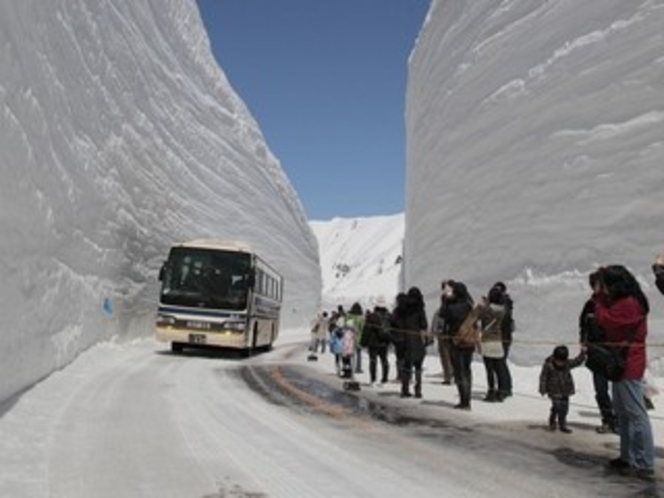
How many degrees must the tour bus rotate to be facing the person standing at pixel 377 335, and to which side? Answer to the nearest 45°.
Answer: approximately 45° to its left

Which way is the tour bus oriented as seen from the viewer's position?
toward the camera

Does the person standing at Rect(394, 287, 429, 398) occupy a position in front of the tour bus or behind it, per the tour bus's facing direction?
in front

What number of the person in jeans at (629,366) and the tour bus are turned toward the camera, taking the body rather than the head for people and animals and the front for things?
1

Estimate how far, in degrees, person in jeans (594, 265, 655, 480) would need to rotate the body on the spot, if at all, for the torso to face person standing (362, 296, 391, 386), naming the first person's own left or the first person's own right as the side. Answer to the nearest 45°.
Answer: approximately 45° to the first person's own right

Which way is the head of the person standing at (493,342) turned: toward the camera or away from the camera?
away from the camera

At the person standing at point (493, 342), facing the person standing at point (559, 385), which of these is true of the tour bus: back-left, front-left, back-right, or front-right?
back-right

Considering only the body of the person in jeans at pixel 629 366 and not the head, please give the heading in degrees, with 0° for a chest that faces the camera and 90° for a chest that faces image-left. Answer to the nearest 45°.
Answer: approximately 90°

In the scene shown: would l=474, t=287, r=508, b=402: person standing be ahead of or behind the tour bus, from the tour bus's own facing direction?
ahead
